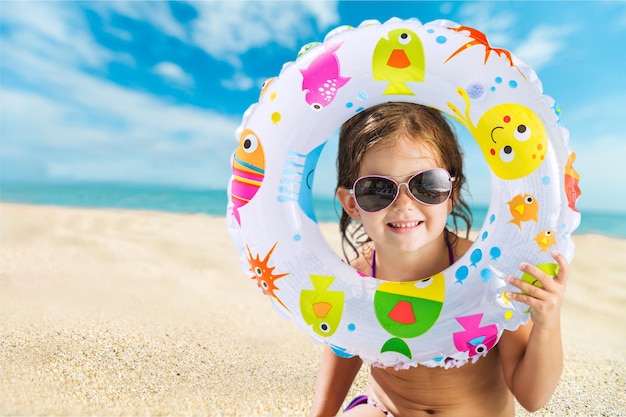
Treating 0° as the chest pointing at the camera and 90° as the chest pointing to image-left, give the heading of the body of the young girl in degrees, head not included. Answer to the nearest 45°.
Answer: approximately 0°
